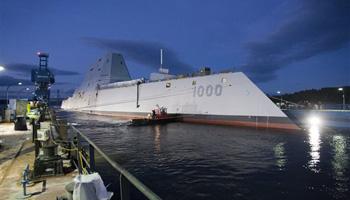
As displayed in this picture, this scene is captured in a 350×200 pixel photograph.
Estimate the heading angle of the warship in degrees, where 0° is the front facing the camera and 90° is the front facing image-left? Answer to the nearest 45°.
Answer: approximately 315°
